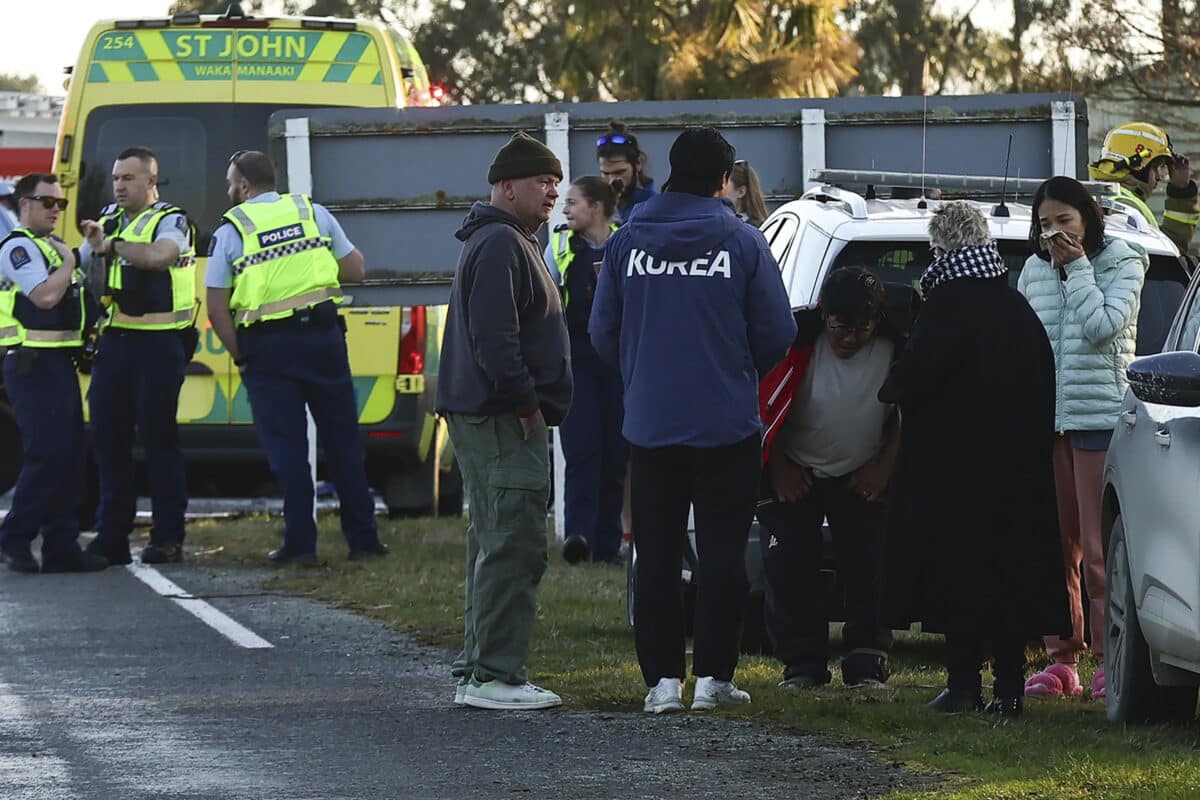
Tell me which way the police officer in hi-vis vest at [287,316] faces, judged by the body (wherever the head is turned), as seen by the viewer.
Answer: away from the camera

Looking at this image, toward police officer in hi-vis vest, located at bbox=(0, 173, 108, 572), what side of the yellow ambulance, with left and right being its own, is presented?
back

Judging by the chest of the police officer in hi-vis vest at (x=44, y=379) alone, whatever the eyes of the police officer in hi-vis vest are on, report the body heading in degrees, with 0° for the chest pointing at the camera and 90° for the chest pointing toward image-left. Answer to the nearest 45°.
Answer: approximately 315°

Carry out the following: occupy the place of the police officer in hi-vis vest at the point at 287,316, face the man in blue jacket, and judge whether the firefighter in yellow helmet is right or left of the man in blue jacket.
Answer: left

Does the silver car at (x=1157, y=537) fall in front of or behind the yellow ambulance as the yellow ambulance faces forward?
behind

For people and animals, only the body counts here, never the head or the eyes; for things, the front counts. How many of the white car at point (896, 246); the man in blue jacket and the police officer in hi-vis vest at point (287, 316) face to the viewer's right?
0

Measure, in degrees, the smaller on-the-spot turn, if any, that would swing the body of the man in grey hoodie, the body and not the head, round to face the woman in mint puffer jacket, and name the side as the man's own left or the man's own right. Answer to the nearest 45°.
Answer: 0° — they already face them

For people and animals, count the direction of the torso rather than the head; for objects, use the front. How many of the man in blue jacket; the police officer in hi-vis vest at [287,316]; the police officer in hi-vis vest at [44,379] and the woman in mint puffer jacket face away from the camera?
2

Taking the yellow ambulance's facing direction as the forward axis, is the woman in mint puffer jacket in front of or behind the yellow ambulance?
behind

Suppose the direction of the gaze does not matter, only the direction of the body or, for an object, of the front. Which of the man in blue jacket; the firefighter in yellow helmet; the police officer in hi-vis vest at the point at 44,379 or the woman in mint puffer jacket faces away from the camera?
the man in blue jacket

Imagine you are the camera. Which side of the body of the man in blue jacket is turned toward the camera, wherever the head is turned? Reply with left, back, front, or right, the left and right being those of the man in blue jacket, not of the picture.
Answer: back

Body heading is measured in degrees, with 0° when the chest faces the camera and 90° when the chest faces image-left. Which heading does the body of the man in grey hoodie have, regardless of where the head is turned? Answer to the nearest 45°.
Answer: approximately 270°
